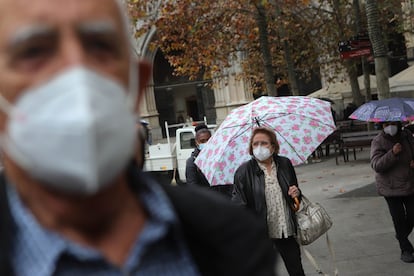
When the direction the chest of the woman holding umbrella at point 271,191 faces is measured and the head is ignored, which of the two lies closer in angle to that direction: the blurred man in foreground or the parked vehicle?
the blurred man in foreground

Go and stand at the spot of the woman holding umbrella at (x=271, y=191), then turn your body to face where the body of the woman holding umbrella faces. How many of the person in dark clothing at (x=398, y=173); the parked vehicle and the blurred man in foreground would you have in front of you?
1

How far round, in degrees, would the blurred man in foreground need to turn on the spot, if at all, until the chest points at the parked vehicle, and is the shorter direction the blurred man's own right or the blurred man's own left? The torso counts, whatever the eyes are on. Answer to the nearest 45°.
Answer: approximately 180°

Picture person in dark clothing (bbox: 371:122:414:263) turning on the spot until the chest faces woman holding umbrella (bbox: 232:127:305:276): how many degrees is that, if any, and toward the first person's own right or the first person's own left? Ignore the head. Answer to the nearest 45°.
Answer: approximately 45° to the first person's own right

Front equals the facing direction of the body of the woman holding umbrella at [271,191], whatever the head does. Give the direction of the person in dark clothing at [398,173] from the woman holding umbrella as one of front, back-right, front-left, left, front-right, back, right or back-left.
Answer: back-left

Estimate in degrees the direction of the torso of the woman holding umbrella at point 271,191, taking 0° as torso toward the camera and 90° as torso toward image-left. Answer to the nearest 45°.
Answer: approximately 0°

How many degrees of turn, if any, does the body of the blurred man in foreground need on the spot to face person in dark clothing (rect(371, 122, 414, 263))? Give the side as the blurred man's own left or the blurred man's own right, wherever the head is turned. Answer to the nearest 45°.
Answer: approximately 135° to the blurred man's own left

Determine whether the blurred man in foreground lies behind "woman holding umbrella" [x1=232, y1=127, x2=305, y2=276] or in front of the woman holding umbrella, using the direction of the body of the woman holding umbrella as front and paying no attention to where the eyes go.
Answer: in front

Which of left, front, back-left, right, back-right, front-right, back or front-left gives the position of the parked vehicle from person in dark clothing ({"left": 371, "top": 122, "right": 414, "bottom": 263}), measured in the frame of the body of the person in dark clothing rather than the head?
back-right

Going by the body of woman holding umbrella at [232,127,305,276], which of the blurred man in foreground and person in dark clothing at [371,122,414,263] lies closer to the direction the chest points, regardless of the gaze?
the blurred man in foreground
